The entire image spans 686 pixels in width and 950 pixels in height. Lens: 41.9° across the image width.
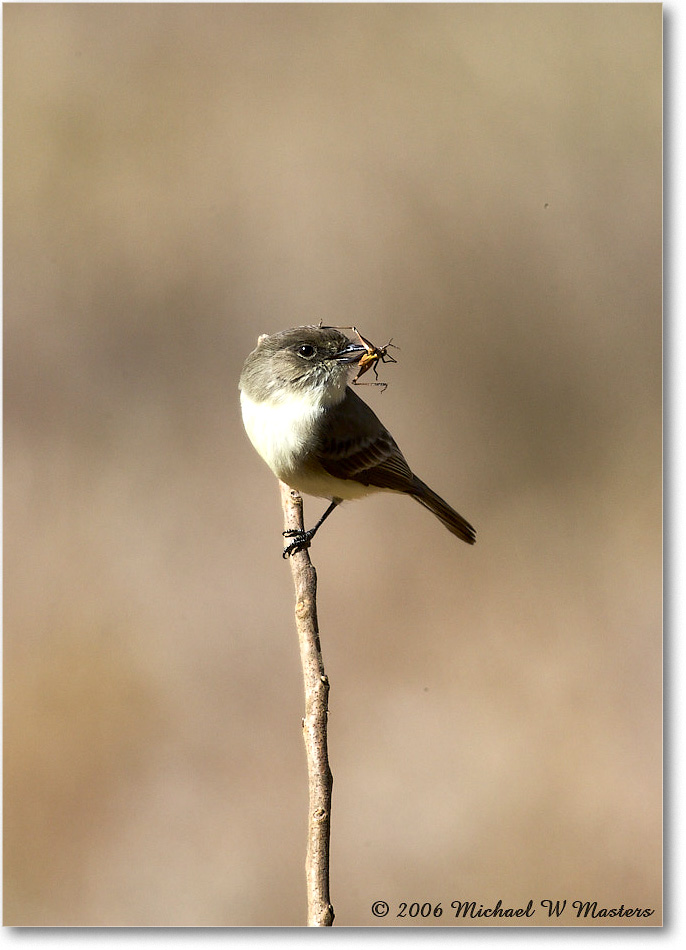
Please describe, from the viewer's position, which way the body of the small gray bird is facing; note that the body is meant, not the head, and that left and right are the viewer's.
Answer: facing the viewer and to the left of the viewer
